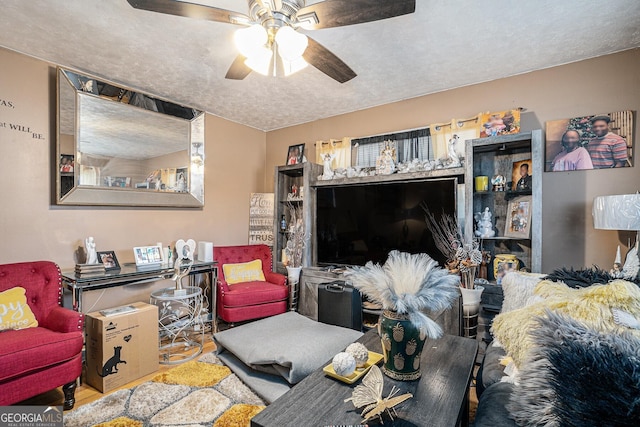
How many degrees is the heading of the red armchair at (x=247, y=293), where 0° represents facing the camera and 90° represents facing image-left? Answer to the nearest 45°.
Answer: approximately 315°

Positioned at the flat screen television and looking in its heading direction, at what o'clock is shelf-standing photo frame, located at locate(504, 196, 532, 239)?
The shelf-standing photo frame is roughly at 8 o'clock from the flat screen television.

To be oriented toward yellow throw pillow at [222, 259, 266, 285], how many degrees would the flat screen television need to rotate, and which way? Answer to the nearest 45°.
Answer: approximately 45° to its right

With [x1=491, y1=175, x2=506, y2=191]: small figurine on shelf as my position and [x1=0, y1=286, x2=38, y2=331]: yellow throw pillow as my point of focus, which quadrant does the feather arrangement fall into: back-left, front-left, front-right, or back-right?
front-left

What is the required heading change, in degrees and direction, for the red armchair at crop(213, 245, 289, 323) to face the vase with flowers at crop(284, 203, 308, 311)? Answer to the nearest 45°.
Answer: approximately 90° to its left

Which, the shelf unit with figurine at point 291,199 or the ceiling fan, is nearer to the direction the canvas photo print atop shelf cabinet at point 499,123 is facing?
the ceiling fan

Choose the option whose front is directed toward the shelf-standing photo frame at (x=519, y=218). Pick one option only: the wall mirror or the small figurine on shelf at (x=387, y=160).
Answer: the wall mirror

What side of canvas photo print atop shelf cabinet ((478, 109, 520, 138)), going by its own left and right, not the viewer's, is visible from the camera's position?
front

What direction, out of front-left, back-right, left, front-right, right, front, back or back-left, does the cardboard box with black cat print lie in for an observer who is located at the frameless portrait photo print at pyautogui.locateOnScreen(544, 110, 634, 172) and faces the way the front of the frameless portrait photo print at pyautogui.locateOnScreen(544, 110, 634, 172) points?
front-right

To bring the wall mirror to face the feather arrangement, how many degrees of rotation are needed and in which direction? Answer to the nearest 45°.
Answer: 0° — it already faces it

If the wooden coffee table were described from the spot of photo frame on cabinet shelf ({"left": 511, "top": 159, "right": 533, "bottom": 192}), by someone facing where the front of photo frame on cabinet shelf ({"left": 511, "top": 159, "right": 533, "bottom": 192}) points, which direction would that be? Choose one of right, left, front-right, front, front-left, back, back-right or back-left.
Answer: front

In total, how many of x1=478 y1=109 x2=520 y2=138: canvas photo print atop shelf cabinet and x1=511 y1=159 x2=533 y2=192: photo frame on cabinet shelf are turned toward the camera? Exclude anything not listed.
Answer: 2

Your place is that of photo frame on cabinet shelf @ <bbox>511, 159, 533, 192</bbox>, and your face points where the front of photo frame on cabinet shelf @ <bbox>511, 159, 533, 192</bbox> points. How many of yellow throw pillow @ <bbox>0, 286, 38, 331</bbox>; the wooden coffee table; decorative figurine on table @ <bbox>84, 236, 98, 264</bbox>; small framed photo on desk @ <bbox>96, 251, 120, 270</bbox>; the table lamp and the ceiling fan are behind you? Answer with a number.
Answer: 0

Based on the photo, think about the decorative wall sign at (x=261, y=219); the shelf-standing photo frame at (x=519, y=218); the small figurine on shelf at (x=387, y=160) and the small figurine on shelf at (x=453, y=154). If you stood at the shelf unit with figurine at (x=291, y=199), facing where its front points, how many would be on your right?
1

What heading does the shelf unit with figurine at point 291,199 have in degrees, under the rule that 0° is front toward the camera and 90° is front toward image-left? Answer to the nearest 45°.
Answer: approximately 45°

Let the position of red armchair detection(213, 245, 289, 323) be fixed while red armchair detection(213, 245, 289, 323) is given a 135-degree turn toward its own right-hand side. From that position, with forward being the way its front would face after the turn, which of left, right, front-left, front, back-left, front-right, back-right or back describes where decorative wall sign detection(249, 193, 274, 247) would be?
right

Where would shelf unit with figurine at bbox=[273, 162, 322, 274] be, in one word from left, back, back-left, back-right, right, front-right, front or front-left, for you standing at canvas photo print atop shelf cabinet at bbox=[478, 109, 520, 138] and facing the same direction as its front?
right

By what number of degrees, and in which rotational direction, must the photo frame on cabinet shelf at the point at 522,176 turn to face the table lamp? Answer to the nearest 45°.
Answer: approximately 45° to its left

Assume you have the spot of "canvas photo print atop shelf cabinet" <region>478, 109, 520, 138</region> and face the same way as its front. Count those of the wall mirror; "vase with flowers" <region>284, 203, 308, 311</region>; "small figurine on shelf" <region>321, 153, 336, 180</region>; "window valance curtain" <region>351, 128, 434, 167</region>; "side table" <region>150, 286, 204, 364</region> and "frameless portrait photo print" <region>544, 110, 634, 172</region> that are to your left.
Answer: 1
